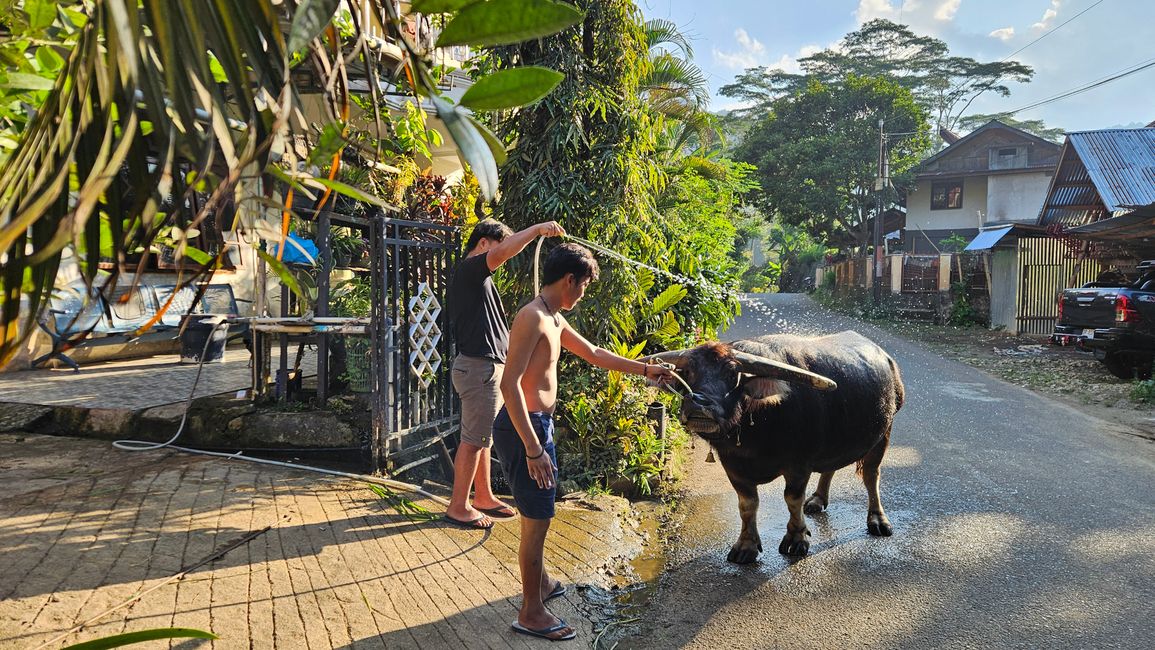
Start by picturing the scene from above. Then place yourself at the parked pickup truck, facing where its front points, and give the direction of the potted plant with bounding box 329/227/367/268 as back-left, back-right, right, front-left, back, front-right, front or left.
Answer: back

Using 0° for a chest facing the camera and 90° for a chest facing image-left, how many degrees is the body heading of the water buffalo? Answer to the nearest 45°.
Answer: approximately 45°

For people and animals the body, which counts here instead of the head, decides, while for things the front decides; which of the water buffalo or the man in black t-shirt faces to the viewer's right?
the man in black t-shirt

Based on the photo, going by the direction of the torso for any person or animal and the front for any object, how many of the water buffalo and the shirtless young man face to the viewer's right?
1

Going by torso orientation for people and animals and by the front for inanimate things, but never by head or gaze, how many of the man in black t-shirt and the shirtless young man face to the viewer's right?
2

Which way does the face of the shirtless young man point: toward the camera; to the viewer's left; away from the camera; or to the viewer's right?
to the viewer's right

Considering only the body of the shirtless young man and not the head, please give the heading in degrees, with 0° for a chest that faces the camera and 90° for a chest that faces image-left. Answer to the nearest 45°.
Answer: approximately 270°

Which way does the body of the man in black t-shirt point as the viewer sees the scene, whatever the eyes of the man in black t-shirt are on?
to the viewer's right

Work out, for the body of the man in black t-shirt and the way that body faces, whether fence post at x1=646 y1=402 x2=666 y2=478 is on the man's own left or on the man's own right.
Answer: on the man's own left

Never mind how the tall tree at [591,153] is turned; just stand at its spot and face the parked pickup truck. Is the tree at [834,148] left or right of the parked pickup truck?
left

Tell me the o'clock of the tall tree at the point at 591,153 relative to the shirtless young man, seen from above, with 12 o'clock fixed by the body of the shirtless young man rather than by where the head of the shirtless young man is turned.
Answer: The tall tree is roughly at 9 o'clock from the shirtless young man.

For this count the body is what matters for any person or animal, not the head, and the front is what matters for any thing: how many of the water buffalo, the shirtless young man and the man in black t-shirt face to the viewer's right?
2

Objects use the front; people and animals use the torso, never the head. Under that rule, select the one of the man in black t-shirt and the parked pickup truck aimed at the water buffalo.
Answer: the man in black t-shirt
